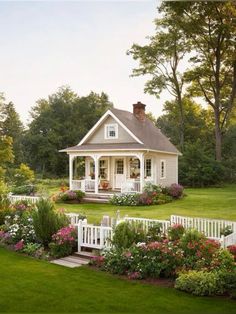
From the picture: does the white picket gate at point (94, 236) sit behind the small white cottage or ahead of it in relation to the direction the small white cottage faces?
ahead

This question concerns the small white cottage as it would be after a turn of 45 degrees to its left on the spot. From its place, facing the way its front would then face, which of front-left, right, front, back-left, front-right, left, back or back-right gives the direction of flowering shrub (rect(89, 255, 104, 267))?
front

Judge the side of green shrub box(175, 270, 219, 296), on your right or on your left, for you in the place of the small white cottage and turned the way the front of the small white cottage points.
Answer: on your left

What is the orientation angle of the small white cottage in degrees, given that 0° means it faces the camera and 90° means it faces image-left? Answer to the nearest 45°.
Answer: approximately 45°

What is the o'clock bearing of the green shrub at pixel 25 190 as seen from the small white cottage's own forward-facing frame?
The green shrub is roughly at 1 o'clock from the small white cottage.

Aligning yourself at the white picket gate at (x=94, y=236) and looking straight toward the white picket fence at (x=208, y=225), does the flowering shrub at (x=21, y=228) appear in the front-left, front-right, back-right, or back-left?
back-left

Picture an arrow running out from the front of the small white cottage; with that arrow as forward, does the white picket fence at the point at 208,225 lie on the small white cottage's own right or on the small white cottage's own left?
on the small white cottage's own left

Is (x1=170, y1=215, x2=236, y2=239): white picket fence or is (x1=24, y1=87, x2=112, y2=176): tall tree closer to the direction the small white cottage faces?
the white picket fence

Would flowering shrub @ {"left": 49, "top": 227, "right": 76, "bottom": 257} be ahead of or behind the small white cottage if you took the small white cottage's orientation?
ahead

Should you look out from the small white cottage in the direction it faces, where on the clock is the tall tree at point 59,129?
The tall tree is roughly at 4 o'clock from the small white cottage.

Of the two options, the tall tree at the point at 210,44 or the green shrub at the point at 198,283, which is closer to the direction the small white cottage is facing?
the green shrub
